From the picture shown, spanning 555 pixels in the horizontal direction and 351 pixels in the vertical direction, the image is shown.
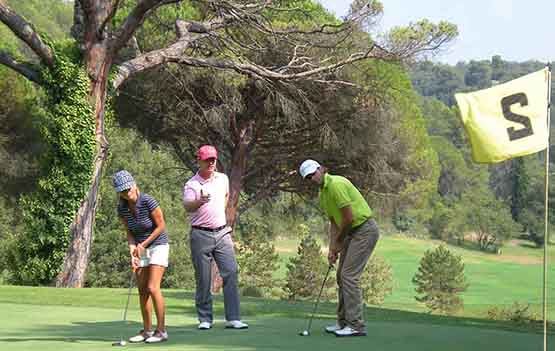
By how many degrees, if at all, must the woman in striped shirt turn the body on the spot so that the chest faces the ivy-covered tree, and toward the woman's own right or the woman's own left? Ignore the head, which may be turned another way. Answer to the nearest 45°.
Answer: approximately 135° to the woman's own right

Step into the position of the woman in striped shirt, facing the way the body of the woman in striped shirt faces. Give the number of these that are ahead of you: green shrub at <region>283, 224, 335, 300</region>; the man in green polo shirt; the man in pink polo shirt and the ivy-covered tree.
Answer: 0

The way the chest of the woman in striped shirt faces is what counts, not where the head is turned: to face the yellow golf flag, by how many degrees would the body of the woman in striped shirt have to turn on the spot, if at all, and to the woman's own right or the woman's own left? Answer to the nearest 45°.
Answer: approximately 90° to the woman's own left

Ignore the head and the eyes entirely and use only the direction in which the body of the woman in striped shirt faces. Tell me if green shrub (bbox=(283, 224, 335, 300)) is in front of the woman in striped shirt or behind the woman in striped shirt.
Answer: behind

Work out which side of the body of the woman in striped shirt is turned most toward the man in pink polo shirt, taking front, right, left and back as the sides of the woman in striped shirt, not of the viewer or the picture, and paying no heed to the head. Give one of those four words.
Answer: back

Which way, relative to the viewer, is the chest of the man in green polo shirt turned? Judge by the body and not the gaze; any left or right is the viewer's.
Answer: facing to the left of the viewer

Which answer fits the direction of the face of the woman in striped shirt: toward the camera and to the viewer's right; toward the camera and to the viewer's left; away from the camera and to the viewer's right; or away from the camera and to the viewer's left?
toward the camera and to the viewer's left

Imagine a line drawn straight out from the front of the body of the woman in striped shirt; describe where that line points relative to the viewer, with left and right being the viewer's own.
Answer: facing the viewer and to the left of the viewer

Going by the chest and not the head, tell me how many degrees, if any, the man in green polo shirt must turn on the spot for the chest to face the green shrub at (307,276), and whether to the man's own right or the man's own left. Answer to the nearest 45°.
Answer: approximately 90° to the man's own right

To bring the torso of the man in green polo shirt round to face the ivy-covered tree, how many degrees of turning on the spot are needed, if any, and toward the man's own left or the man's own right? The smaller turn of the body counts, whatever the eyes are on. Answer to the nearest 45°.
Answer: approximately 45° to the man's own right

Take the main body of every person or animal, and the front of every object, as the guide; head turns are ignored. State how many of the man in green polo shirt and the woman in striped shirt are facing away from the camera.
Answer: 0
